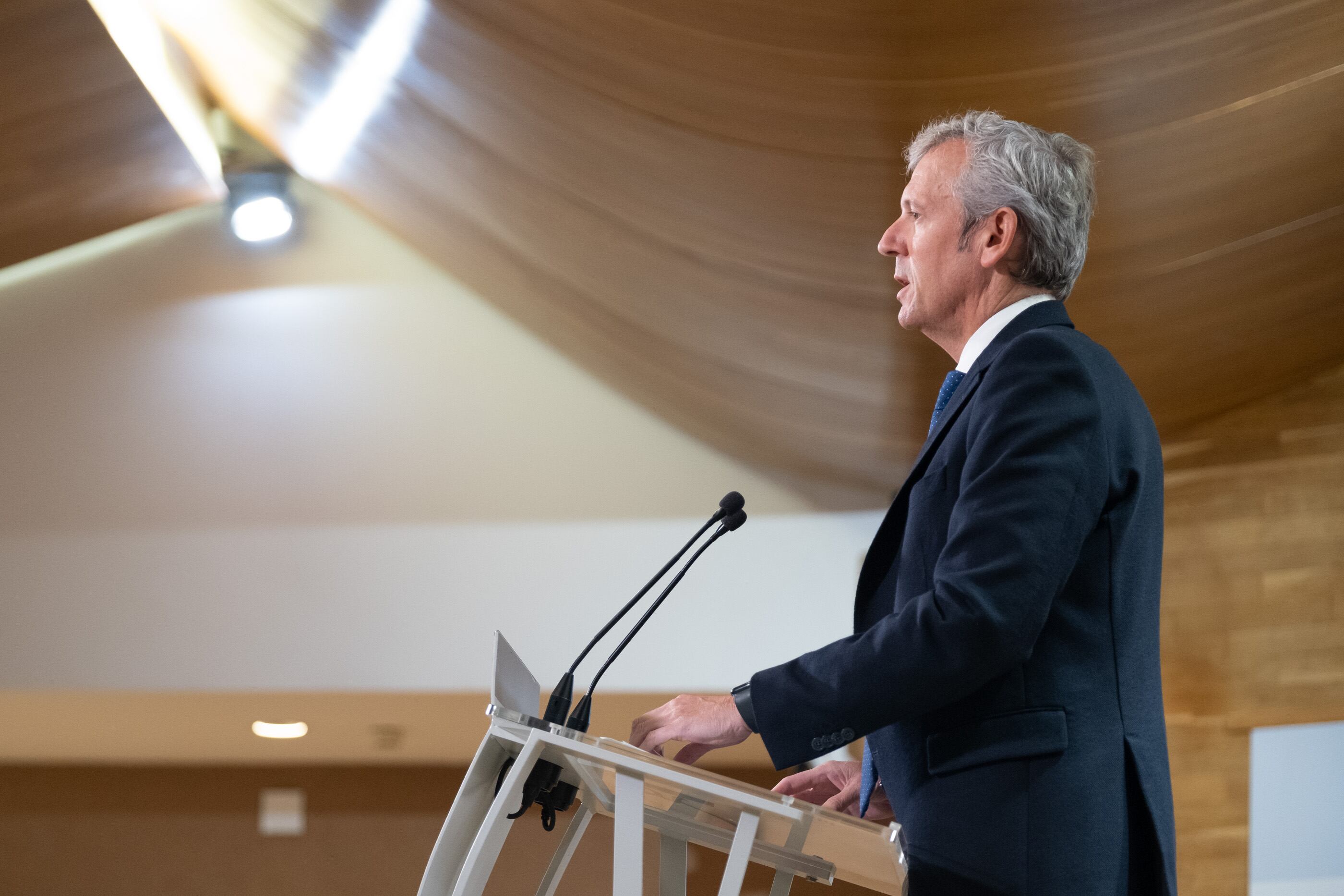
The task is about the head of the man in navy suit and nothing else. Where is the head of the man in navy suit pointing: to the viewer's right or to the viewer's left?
to the viewer's left

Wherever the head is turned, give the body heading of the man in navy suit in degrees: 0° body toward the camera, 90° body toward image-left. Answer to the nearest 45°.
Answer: approximately 90°
